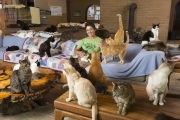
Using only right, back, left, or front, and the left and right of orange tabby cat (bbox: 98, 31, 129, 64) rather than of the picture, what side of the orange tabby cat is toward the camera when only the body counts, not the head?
left

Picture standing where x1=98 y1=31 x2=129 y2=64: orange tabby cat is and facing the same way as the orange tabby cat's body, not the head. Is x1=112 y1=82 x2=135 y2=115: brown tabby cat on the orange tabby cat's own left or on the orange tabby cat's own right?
on the orange tabby cat's own left

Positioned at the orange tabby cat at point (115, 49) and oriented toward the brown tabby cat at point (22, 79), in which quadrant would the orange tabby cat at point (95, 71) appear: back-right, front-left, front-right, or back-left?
front-left

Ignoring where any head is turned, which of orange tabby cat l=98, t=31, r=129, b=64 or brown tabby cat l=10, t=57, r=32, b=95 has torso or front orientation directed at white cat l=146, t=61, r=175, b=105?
the brown tabby cat

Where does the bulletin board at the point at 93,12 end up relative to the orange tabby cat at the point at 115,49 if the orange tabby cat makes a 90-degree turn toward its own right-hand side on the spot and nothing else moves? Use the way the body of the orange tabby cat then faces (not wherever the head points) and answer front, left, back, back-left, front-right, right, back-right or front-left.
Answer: front

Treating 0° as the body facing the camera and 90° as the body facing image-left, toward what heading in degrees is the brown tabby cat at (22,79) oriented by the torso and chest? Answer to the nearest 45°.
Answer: approximately 315°
